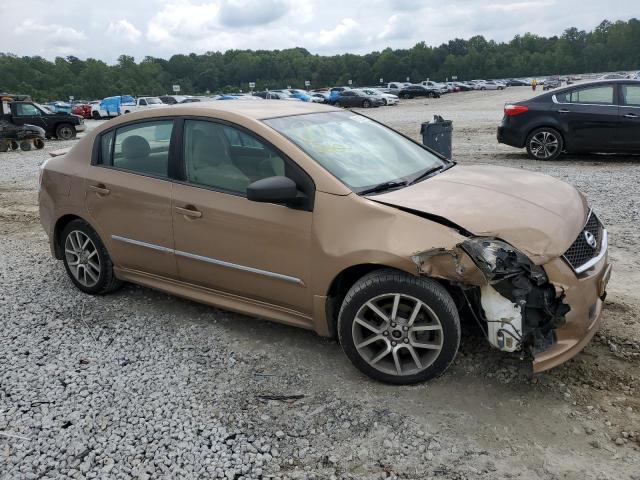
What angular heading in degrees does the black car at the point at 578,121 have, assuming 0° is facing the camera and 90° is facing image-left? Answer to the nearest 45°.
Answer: approximately 270°

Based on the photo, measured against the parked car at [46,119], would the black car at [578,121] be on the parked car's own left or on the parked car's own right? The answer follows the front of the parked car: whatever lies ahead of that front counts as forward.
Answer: on the parked car's own right

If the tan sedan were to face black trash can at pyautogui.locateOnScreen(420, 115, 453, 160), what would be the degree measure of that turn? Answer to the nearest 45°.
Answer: approximately 135° to its left

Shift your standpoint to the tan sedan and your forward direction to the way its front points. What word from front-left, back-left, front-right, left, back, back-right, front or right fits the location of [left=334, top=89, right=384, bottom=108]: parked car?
back-left

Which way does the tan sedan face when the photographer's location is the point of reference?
facing the viewer and to the right of the viewer

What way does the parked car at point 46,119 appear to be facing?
to the viewer's right

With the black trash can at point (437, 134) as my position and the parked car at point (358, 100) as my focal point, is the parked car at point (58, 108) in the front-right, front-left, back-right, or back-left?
front-left

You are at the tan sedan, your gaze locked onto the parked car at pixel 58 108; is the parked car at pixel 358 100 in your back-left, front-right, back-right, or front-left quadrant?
front-right

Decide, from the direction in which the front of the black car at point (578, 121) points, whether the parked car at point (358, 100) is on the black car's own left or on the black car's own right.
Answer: on the black car's own left

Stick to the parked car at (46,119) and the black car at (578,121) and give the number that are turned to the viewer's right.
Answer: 2

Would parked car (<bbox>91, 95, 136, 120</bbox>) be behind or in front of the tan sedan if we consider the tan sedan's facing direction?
behind

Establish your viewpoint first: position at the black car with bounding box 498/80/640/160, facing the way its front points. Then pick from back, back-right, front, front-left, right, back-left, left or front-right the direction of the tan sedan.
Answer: right
